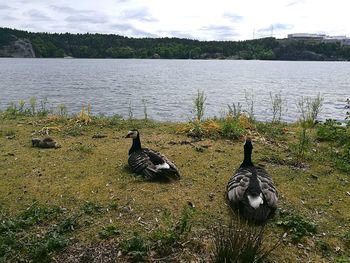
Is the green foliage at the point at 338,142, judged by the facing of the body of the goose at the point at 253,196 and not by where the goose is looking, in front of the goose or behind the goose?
in front

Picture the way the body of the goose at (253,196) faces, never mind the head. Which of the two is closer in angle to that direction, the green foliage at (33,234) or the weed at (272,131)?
the weed

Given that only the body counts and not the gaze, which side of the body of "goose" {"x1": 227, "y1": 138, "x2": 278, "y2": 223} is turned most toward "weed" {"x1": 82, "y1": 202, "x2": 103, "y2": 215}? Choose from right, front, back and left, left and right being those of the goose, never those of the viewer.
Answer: left

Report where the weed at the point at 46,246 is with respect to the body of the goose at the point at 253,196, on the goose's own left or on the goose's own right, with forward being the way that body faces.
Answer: on the goose's own left

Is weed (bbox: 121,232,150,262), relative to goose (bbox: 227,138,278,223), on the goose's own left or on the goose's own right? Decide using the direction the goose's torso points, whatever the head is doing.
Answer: on the goose's own left

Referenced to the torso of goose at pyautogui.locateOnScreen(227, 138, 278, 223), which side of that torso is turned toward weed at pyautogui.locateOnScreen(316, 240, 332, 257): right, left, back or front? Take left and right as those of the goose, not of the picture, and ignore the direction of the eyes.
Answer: right

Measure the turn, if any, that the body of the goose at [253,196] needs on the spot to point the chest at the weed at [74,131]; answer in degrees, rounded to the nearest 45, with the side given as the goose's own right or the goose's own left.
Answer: approximately 45° to the goose's own left

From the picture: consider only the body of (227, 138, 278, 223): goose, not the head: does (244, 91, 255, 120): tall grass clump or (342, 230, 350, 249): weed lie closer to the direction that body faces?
the tall grass clump

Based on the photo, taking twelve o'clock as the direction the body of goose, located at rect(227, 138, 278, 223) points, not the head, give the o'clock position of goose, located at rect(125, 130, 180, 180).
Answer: goose, located at rect(125, 130, 180, 180) is roughly at 10 o'clock from goose, located at rect(227, 138, 278, 223).

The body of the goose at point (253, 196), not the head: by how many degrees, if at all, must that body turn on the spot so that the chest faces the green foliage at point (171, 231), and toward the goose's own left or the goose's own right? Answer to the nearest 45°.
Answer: approximately 135° to the goose's own left

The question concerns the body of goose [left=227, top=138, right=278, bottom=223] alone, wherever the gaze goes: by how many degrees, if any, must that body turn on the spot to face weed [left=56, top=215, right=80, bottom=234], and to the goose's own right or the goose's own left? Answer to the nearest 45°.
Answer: approximately 90° to the goose's own left

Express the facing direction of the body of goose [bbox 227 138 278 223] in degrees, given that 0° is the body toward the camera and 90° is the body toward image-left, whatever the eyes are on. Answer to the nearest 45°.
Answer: approximately 180°

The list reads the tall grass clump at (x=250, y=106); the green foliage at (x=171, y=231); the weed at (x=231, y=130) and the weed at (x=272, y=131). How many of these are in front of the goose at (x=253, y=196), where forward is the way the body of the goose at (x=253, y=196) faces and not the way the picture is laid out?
3

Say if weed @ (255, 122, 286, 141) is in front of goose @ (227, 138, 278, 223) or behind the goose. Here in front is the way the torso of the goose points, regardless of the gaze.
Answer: in front

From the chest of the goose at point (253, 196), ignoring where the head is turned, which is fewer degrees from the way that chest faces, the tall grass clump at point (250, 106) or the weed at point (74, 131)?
the tall grass clump

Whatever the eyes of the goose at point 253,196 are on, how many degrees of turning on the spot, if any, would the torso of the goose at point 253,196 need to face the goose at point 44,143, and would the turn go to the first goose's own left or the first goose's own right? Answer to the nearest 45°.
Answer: approximately 45° to the first goose's own left
